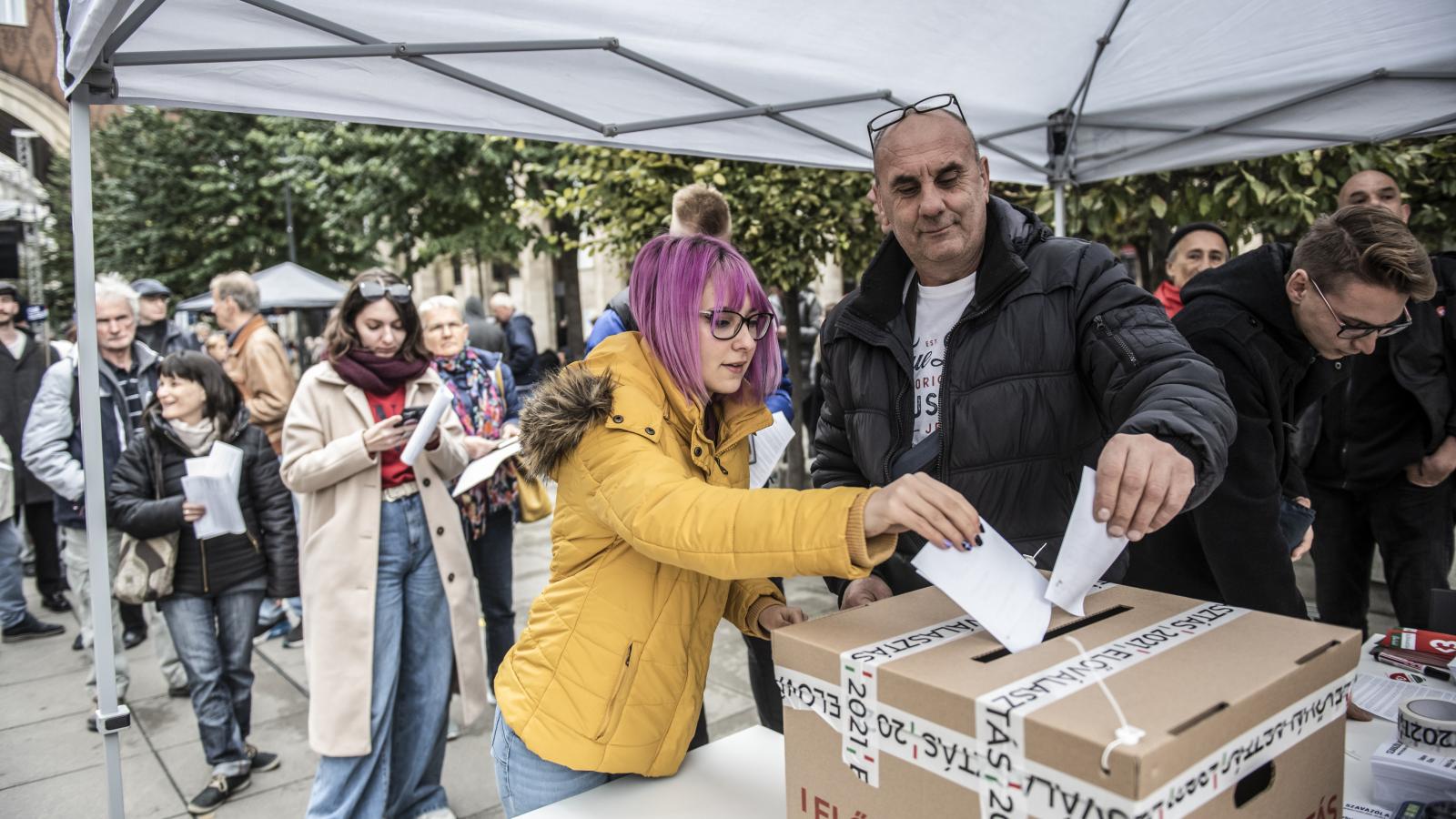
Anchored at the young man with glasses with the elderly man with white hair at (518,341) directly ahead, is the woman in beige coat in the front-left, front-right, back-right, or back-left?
front-left

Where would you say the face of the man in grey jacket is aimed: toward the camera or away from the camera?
toward the camera

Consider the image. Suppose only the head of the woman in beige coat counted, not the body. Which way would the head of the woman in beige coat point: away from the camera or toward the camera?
toward the camera

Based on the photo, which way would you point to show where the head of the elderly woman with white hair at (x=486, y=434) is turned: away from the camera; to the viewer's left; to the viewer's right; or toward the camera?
toward the camera

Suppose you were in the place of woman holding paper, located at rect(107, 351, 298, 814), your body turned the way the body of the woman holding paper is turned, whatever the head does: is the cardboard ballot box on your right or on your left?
on your left

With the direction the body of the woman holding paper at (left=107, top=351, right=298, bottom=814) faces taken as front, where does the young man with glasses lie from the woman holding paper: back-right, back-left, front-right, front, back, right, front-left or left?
left

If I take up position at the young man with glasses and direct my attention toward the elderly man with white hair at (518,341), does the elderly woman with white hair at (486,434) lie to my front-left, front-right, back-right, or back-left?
front-left

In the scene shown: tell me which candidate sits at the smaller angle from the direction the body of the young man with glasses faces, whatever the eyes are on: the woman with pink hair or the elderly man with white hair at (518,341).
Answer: the woman with pink hair

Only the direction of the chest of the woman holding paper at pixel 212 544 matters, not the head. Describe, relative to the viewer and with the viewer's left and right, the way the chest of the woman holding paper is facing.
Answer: facing the viewer and to the left of the viewer
